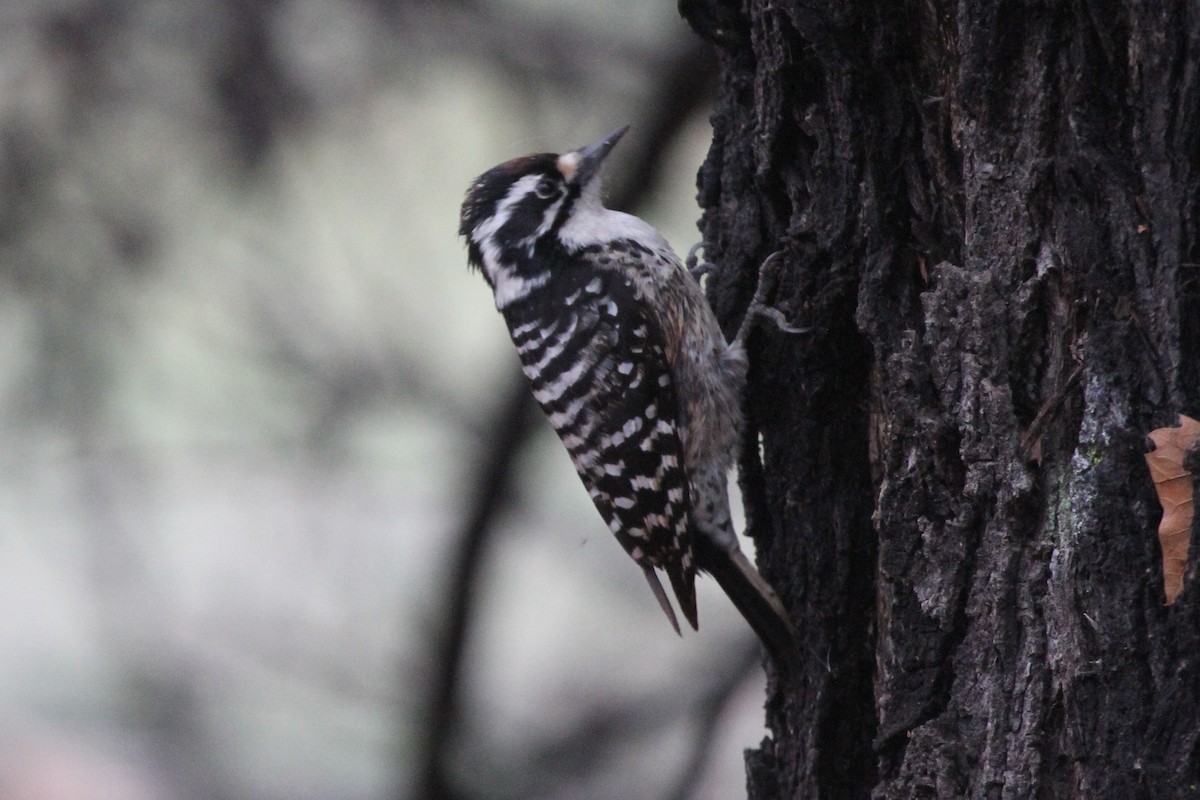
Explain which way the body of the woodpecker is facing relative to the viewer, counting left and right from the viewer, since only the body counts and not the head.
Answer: facing to the right of the viewer

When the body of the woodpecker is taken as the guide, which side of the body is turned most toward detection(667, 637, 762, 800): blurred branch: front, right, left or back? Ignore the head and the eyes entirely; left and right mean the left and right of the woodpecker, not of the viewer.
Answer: left

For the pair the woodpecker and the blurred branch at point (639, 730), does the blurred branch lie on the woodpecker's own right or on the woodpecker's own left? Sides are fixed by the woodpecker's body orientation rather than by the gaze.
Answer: on the woodpecker's own left

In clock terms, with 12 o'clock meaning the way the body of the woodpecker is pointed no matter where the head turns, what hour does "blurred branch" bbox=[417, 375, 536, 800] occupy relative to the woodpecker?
The blurred branch is roughly at 8 o'clock from the woodpecker.
